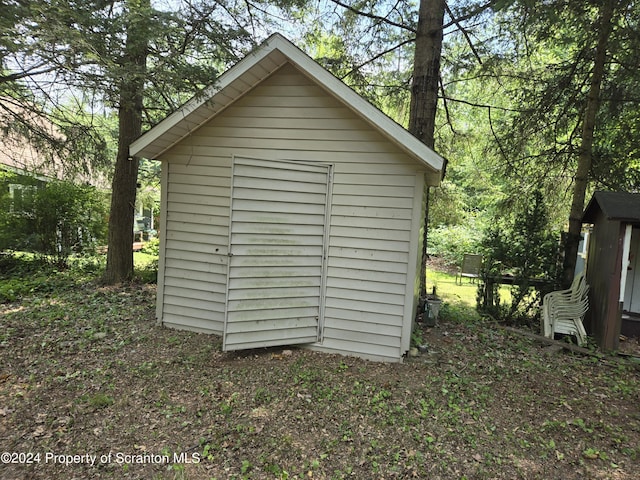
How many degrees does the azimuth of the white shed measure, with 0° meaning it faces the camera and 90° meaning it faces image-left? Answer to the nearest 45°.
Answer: approximately 0°

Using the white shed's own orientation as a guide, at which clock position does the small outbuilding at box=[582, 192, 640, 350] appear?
The small outbuilding is roughly at 9 o'clock from the white shed.

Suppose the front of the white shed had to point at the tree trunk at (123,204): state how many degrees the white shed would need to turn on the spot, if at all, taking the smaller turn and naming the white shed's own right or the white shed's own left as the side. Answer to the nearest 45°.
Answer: approximately 135° to the white shed's own right

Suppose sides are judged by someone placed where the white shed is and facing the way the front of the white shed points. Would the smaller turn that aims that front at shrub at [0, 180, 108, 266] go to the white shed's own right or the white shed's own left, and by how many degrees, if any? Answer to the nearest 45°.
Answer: approximately 135° to the white shed's own right

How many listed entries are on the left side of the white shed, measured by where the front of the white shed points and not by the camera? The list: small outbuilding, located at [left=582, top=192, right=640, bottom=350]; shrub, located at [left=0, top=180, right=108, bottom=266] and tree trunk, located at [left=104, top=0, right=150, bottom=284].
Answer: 1

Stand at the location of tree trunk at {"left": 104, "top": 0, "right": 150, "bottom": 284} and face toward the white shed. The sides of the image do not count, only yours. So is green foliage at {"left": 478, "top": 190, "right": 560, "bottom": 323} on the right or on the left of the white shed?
left

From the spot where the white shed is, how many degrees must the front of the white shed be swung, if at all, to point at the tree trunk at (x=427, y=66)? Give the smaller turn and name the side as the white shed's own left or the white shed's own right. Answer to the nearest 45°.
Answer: approximately 135° to the white shed's own left

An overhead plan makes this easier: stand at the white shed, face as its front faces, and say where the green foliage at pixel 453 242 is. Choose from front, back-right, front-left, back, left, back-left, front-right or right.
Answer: back-left
